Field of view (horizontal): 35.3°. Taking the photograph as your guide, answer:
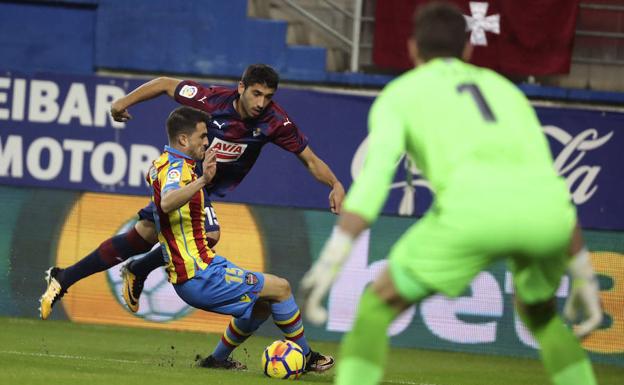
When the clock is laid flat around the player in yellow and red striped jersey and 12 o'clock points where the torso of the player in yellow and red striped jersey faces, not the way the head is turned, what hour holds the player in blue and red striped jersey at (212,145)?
The player in blue and red striped jersey is roughly at 9 o'clock from the player in yellow and red striped jersey.

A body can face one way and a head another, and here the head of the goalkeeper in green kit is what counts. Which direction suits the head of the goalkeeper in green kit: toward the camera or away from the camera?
away from the camera

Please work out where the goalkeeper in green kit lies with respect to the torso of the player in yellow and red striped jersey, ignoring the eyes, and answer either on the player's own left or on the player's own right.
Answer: on the player's own right

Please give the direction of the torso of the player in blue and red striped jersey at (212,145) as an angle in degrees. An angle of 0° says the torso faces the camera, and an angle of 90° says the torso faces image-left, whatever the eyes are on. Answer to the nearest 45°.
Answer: approximately 315°

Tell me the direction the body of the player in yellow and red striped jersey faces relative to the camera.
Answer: to the viewer's right

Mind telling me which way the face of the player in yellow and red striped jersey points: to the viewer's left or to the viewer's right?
to the viewer's right

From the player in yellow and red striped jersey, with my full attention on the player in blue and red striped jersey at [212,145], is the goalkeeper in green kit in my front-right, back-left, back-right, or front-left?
back-right
